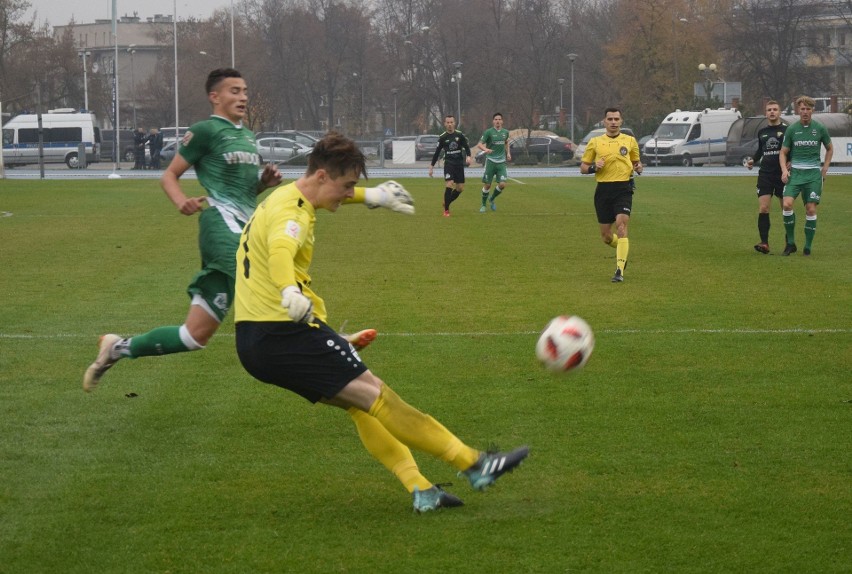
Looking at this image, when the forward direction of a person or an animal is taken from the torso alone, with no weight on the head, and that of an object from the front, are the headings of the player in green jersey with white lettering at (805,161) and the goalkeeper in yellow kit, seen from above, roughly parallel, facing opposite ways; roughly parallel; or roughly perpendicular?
roughly perpendicular

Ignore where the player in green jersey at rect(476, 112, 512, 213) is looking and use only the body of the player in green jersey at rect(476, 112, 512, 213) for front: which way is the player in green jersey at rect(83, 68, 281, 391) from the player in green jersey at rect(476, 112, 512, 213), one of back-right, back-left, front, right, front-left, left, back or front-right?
front

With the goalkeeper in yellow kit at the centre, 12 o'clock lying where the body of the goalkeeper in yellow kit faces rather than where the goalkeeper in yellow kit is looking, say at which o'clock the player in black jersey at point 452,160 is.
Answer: The player in black jersey is roughly at 9 o'clock from the goalkeeper in yellow kit.

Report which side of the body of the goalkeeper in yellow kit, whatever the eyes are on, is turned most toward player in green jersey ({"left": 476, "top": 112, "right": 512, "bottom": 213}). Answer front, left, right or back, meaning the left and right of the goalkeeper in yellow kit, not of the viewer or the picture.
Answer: left

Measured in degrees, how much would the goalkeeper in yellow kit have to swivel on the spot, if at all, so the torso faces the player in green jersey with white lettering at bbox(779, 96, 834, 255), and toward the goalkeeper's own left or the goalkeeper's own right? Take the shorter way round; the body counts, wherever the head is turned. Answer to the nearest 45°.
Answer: approximately 45° to the goalkeeper's own left

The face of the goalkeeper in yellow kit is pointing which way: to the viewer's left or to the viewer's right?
to the viewer's right

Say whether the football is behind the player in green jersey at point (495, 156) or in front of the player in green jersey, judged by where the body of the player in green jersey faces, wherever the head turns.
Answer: in front

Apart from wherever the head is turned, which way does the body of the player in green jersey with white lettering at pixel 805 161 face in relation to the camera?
toward the camera

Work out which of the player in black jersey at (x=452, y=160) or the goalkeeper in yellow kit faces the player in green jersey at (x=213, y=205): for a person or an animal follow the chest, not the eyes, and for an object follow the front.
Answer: the player in black jersey

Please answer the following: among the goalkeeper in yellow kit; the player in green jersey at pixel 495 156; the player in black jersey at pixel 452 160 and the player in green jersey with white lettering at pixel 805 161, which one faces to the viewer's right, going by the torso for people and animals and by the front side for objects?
the goalkeeper in yellow kit

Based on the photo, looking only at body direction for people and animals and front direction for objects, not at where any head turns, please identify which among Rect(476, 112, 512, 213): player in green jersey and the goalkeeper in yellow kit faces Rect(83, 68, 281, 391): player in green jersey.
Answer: Rect(476, 112, 512, 213): player in green jersey

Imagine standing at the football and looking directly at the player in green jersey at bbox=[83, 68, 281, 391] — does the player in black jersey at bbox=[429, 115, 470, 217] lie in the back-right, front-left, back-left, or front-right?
front-right

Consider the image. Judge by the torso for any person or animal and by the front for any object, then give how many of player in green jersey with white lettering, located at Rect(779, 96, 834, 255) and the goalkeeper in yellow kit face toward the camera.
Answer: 1

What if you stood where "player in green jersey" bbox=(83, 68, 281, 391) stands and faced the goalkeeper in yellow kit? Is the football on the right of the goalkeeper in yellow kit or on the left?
left

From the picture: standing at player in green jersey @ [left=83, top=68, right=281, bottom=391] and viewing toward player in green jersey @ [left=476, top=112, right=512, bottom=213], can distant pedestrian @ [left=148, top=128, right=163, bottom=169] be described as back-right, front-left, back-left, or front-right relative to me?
front-left
